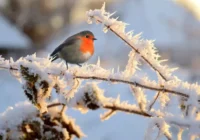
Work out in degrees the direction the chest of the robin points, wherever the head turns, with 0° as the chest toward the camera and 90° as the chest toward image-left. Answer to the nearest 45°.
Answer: approximately 270°
